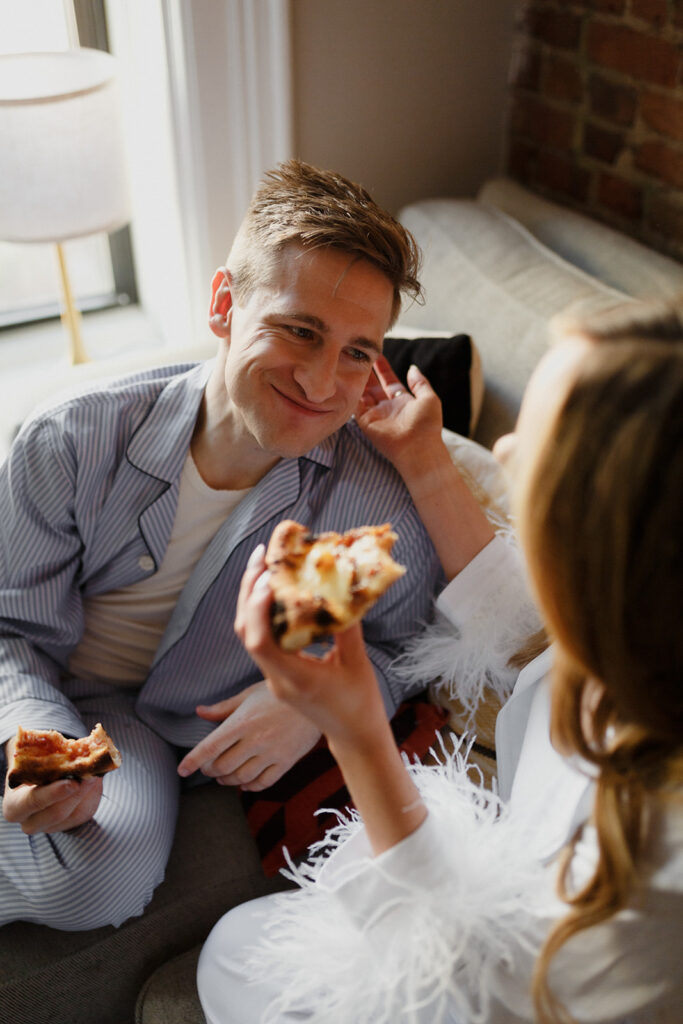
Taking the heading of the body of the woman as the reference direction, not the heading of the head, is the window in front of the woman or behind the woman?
in front

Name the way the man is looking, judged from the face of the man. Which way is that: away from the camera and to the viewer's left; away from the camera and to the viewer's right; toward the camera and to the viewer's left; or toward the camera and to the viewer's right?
toward the camera and to the viewer's right

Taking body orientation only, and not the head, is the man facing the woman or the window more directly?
the woman

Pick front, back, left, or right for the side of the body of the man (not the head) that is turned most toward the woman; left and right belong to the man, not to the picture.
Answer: front

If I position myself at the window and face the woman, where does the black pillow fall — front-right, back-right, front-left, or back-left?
front-left

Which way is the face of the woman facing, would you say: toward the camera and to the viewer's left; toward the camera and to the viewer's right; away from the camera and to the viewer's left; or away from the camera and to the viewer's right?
away from the camera and to the viewer's left

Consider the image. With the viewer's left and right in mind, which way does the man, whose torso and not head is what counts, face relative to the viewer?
facing the viewer and to the right of the viewer

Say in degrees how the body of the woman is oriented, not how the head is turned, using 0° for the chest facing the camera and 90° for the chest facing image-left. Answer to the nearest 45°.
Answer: approximately 135°
